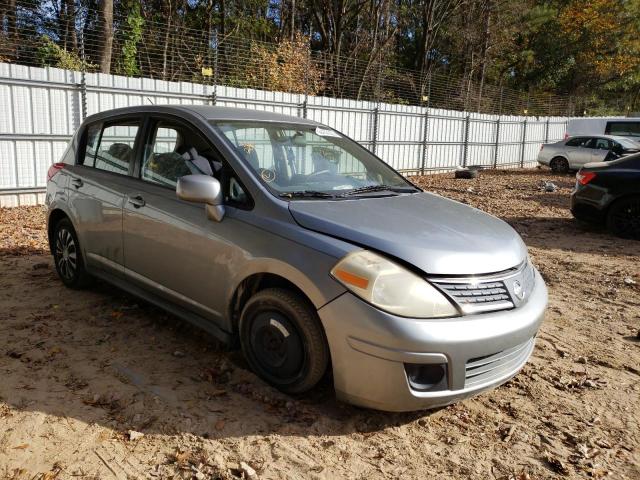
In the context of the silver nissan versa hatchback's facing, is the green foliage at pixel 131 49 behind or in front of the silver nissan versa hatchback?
behind

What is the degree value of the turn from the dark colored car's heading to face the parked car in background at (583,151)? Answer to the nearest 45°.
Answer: approximately 90° to its left

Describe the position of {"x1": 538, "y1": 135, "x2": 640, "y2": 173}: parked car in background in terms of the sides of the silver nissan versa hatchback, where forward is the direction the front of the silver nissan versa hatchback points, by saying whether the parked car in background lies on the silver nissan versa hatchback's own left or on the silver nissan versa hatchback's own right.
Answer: on the silver nissan versa hatchback's own left

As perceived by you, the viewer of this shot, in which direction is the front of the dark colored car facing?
facing to the right of the viewer
